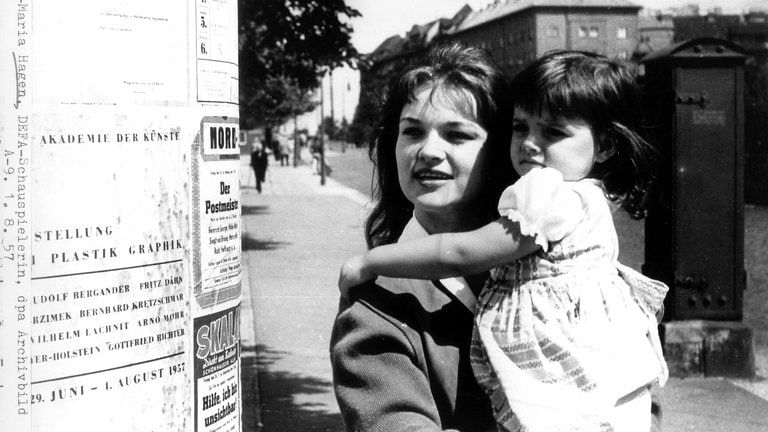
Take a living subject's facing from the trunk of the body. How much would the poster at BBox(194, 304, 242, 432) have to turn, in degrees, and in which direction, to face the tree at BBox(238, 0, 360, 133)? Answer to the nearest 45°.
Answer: approximately 135° to its left

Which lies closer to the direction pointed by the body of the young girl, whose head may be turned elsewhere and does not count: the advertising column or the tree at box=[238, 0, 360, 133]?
the advertising column

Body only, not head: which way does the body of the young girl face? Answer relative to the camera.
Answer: to the viewer's left

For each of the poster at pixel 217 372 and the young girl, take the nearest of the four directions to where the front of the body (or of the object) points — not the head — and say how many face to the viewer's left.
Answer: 1

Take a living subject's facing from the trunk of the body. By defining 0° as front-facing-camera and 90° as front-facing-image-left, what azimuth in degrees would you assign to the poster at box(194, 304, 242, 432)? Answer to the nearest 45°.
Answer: approximately 315°
